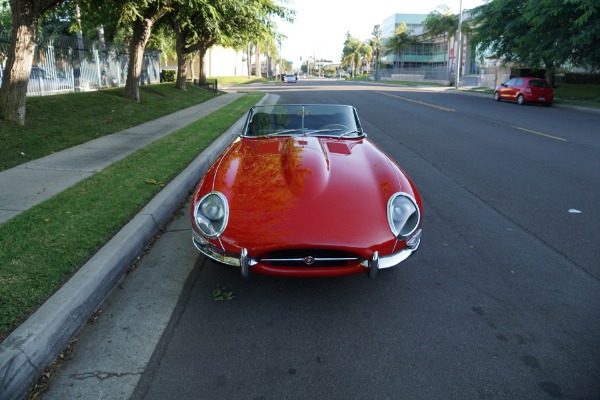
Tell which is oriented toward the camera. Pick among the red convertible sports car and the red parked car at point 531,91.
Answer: the red convertible sports car

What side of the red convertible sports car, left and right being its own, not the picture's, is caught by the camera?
front

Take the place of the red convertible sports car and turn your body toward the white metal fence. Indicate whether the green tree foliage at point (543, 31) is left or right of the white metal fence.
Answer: right

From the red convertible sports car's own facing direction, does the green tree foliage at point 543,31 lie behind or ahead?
behind

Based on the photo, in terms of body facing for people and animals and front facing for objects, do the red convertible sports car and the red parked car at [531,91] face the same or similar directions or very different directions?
very different directions

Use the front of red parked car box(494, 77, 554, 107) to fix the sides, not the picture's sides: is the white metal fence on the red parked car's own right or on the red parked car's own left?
on the red parked car's own left

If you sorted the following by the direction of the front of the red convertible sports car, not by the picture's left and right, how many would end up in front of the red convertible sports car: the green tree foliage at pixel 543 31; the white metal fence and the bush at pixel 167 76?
0

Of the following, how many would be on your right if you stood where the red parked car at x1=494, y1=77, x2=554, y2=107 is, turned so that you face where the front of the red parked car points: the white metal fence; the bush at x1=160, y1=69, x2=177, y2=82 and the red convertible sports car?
0

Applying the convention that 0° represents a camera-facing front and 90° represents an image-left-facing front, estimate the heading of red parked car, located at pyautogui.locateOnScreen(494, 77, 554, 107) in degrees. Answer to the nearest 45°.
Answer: approximately 135°

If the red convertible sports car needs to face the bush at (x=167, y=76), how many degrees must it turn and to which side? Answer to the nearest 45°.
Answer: approximately 180°

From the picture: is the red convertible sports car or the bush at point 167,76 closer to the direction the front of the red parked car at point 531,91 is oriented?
the bush

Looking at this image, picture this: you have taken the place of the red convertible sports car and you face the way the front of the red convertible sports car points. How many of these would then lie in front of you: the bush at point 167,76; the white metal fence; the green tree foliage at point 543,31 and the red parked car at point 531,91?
0

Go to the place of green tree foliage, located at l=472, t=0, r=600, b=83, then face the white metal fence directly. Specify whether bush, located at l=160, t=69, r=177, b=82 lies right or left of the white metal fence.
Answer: right

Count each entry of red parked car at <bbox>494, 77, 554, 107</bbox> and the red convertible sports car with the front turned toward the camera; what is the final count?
1

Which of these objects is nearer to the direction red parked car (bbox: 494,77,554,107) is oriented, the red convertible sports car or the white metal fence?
the white metal fence
